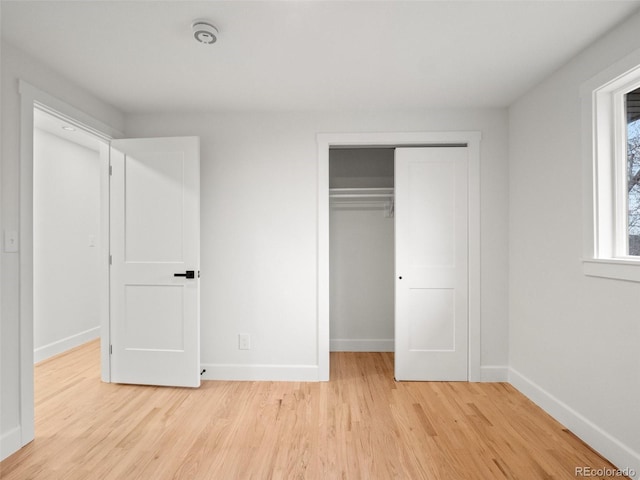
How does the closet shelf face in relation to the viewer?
toward the camera

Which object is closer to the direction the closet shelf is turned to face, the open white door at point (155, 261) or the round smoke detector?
the round smoke detector

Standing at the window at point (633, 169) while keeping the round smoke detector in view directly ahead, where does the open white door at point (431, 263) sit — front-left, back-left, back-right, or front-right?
front-right

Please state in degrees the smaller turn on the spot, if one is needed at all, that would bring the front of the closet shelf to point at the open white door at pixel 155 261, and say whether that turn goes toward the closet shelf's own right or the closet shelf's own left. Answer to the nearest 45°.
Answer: approximately 45° to the closet shelf's own right

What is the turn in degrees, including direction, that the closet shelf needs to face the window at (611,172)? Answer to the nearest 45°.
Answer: approximately 45° to its left

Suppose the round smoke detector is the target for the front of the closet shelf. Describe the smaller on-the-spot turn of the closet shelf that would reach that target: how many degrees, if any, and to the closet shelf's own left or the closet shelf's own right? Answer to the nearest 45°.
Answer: approximately 45° to the closet shelf's own right

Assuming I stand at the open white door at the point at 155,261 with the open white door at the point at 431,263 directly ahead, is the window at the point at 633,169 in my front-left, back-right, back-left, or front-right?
front-right

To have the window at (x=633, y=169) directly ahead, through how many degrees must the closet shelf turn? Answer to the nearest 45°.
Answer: approximately 45° to its left
